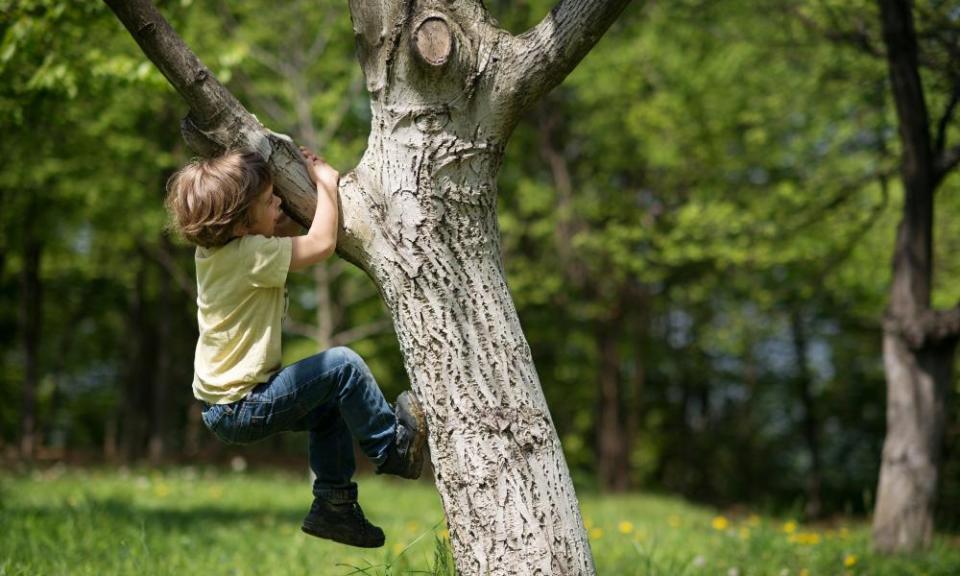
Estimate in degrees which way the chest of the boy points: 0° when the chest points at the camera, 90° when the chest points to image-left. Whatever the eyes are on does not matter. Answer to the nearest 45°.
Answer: approximately 270°

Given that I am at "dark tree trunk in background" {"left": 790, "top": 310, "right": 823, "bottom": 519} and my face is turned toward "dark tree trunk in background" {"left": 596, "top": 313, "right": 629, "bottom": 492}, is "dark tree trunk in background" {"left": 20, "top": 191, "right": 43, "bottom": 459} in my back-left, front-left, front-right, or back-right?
front-left

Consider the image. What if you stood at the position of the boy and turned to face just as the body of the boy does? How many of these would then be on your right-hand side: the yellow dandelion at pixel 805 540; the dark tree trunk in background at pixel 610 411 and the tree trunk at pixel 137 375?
0

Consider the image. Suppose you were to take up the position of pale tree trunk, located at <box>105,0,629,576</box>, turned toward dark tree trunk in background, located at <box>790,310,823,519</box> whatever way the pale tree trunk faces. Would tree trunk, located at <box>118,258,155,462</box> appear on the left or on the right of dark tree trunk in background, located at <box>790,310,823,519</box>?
left

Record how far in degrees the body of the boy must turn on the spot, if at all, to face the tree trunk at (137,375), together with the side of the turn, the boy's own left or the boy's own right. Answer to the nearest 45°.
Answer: approximately 90° to the boy's own left

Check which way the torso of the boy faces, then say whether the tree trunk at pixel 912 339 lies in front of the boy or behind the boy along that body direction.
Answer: in front

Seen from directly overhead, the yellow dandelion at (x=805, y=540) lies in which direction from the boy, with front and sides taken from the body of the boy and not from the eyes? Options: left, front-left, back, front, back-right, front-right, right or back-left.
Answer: front-left

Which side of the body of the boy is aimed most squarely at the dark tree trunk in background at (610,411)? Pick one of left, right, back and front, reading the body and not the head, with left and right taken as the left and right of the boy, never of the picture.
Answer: left

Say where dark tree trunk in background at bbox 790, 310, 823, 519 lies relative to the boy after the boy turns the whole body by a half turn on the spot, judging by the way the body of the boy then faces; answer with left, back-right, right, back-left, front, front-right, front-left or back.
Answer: back-right

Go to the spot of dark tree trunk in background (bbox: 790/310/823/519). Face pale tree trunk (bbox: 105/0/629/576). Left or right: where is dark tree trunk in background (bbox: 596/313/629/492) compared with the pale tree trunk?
right
